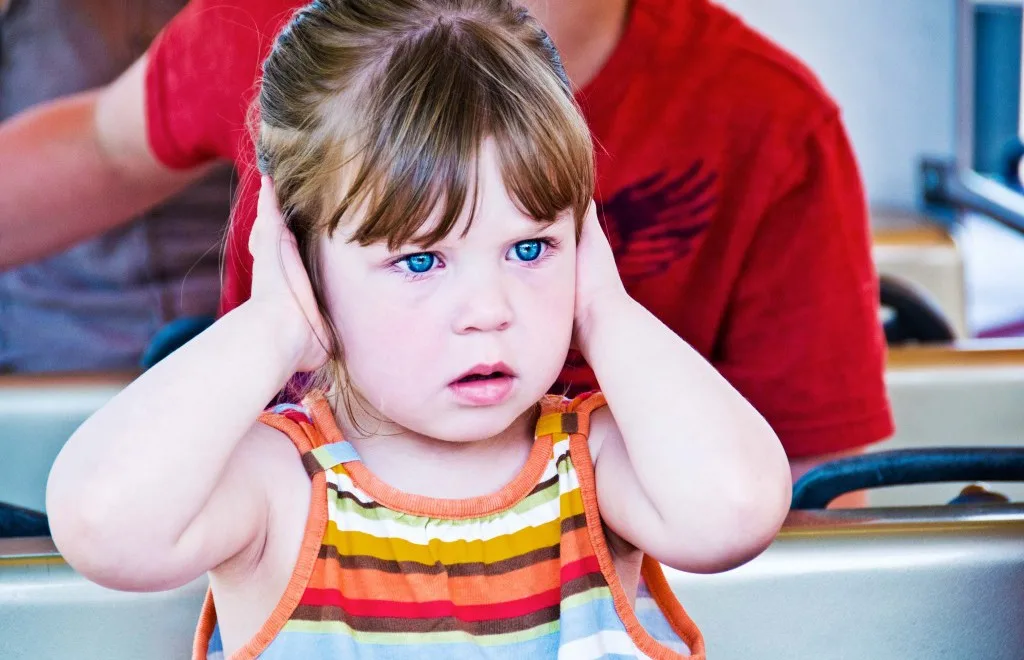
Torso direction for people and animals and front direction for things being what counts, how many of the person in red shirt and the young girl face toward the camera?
2

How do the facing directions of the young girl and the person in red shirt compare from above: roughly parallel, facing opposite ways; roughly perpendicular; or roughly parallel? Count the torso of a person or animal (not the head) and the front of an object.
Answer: roughly parallel

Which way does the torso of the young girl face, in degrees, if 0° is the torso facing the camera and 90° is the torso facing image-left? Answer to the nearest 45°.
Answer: approximately 0°

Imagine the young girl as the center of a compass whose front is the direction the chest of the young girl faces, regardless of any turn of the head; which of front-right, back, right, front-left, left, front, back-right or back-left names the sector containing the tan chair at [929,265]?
back-left

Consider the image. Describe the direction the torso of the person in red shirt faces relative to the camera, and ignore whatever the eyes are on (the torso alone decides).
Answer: toward the camera
